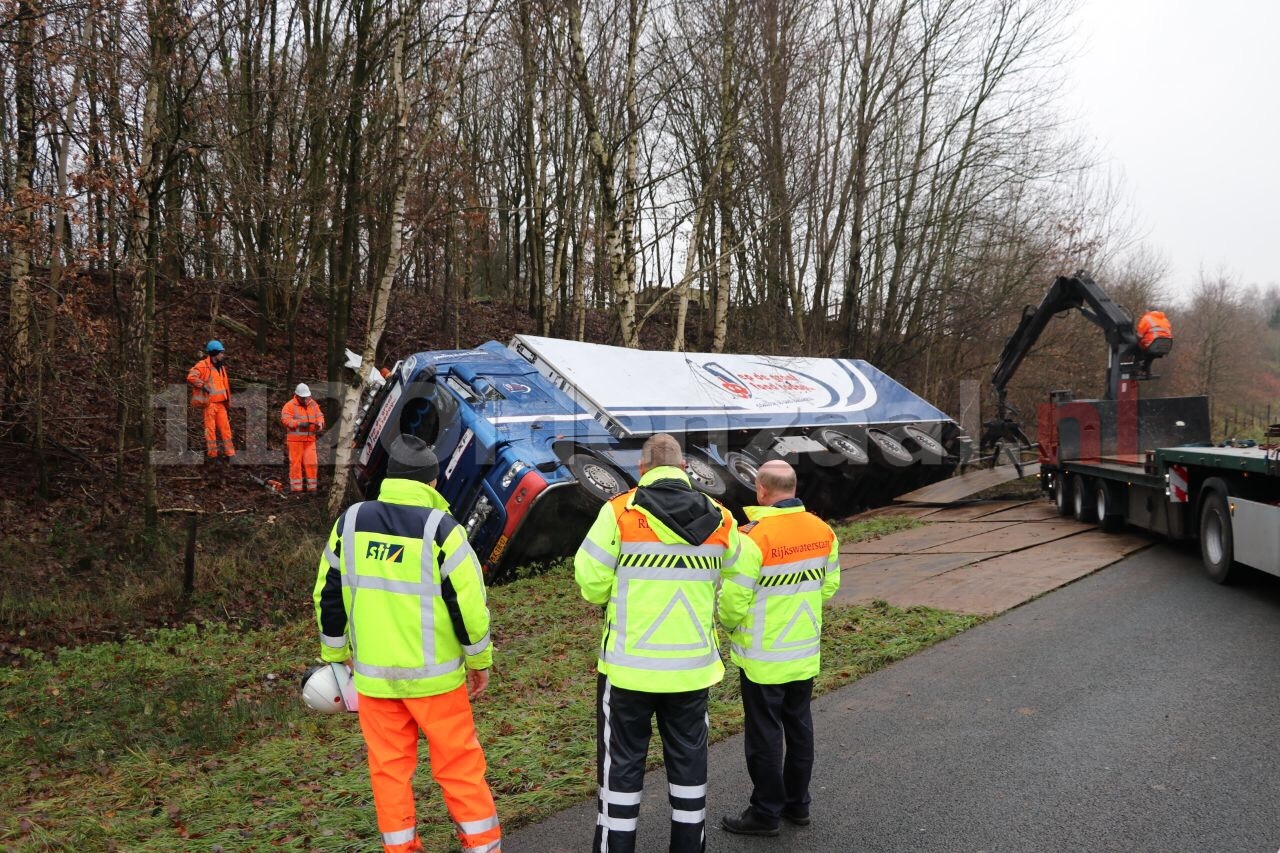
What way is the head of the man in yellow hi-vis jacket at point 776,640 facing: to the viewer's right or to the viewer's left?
to the viewer's left

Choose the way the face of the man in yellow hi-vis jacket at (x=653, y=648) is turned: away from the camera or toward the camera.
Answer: away from the camera

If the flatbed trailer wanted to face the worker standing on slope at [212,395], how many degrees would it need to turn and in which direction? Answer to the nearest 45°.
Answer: approximately 135° to its right

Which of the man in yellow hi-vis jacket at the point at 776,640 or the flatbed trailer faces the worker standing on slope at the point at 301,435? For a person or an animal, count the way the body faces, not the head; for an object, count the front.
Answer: the man in yellow hi-vis jacket

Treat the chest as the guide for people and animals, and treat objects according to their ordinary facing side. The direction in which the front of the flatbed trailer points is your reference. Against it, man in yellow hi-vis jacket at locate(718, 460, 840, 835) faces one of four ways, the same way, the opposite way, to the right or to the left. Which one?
the opposite way

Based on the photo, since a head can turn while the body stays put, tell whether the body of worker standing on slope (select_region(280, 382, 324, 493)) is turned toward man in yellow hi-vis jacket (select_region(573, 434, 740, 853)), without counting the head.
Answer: yes

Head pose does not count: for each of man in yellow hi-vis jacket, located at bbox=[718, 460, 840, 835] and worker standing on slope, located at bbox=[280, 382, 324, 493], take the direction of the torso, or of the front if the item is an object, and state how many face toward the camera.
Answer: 1

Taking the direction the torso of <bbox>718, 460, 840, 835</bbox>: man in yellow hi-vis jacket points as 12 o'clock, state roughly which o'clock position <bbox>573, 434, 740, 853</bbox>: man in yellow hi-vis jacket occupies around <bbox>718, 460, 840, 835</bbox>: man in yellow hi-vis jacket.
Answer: <bbox>573, 434, 740, 853</bbox>: man in yellow hi-vis jacket is roughly at 9 o'clock from <bbox>718, 460, 840, 835</bbox>: man in yellow hi-vis jacket.

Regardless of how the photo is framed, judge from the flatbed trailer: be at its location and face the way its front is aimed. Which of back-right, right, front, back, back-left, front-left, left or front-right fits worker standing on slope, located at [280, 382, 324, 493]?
back-right

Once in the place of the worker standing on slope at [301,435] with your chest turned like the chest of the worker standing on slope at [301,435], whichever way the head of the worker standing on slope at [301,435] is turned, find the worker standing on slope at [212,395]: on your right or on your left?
on your right

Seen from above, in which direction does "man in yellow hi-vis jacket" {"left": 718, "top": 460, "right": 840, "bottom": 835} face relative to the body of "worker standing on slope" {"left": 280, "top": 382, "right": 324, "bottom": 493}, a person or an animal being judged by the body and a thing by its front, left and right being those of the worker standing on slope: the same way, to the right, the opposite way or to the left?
the opposite way

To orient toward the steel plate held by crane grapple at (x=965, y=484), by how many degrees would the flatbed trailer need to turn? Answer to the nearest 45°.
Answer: approximately 180°

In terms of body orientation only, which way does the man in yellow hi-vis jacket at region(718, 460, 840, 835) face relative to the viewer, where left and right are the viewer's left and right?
facing away from the viewer and to the left of the viewer

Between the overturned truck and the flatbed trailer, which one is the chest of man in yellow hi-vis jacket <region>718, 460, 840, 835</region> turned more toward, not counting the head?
the overturned truck

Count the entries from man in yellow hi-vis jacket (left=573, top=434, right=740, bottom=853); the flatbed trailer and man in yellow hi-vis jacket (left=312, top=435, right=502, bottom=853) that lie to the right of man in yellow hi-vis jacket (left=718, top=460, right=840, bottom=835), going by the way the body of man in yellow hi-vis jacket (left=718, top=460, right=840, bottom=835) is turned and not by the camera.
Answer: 1

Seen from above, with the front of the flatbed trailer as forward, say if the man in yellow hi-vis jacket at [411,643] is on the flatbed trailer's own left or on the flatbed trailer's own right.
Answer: on the flatbed trailer's own right

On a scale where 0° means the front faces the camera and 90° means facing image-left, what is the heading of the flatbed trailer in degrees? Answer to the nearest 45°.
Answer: approximately 315°
